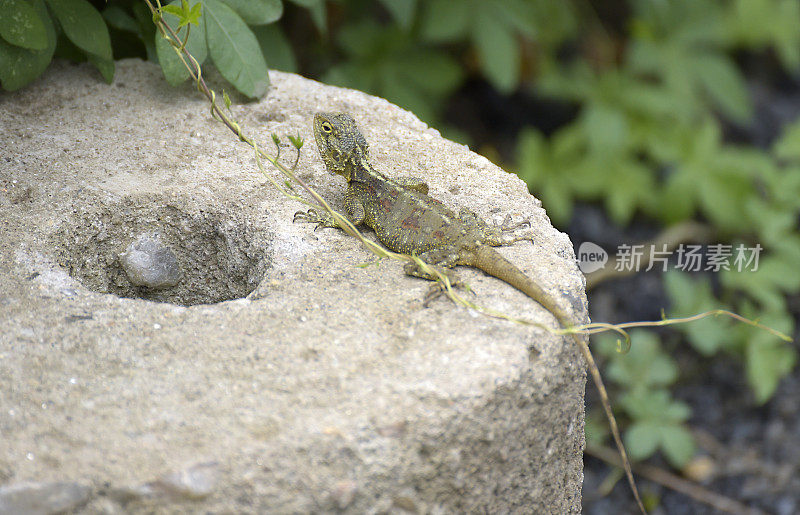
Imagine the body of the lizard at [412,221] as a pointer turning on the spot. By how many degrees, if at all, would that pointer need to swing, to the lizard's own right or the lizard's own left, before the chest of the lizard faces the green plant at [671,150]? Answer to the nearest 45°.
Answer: approximately 45° to the lizard's own right

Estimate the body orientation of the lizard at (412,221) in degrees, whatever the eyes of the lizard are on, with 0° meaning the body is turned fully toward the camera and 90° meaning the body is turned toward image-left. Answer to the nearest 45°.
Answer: approximately 135°

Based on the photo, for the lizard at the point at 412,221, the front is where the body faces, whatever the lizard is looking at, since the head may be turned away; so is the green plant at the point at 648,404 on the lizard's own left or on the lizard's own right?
on the lizard's own right

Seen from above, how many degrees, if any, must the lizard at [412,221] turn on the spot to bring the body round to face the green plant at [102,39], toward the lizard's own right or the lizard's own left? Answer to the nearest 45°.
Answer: approximately 45° to the lizard's own left
